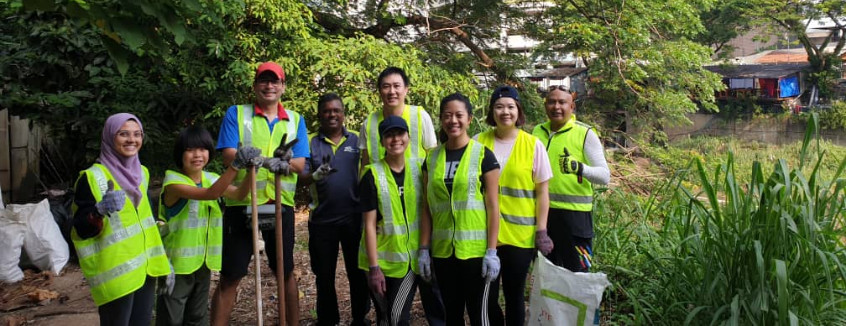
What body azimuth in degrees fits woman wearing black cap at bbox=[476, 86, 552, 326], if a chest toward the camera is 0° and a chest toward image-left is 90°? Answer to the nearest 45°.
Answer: approximately 0°

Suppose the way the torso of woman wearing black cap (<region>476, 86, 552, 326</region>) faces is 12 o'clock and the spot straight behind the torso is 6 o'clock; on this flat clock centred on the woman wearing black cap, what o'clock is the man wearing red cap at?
The man wearing red cap is roughly at 3 o'clock from the woman wearing black cap.

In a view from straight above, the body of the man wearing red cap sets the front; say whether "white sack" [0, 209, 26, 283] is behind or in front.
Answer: behind

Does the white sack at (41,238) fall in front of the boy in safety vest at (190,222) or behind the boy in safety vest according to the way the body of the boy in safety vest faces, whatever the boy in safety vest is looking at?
behind

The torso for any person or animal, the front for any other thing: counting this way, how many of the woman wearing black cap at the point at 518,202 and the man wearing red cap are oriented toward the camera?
2

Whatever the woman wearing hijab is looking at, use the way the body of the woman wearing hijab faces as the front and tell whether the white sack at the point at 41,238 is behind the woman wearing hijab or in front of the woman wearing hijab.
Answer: behind

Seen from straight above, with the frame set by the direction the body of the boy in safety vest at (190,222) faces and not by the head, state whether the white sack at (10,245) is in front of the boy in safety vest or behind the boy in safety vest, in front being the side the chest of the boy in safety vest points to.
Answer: behind

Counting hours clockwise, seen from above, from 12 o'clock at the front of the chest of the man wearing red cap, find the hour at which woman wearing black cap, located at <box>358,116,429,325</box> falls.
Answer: The woman wearing black cap is roughly at 10 o'clock from the man wearing red cap.

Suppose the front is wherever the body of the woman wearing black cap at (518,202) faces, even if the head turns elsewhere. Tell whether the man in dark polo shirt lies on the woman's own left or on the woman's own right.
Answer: on the woman's own right
